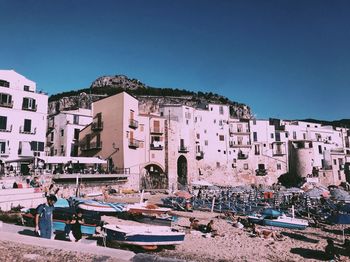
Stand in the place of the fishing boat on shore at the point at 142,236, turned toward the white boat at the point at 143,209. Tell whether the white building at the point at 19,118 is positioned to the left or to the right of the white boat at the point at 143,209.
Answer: left

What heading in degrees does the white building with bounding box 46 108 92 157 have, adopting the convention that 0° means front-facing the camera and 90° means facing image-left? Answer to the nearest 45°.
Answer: approximately 315°

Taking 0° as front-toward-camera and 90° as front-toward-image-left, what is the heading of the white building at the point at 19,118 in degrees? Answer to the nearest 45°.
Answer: approximately 315°

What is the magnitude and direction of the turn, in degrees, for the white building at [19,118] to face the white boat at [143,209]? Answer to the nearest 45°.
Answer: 0° — it already faces it

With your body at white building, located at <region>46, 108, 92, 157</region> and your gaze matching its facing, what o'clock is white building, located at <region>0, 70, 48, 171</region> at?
white building, located at <region>0, 70, 48, 171</region> is roughly at 2 o'clock from white building, located at <region>46, 108, 92, 157</region>.

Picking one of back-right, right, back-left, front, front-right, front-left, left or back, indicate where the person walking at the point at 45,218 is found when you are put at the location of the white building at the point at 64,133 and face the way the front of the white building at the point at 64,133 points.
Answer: front-right

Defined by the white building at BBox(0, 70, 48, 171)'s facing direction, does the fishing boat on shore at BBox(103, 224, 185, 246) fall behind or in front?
in front

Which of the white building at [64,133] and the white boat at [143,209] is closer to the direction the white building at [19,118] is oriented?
the white boat

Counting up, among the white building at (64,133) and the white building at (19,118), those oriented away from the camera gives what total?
0

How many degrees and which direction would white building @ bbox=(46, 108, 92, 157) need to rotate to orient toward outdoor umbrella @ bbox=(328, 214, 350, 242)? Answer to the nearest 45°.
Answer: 0° — it already faces it
